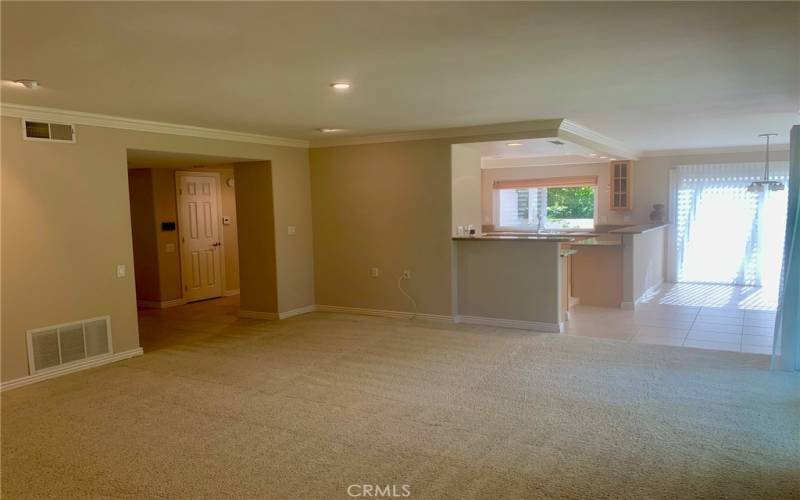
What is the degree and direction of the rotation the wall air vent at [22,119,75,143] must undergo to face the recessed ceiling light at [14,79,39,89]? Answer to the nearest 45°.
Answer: approximately 45° to its right

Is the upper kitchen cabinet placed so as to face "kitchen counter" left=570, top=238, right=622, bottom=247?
yes

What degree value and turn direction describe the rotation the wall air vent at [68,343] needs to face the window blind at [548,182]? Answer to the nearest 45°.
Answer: approximately 45° to its left

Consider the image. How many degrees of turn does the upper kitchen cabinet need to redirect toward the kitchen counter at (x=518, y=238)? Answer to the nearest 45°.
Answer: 0° — it already faces it

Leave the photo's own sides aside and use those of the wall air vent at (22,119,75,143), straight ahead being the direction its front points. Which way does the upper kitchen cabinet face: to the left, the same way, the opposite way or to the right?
to the right

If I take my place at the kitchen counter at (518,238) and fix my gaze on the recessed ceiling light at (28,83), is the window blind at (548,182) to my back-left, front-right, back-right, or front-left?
back-right

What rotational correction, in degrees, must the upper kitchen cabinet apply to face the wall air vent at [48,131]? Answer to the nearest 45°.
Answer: approximately 45° to its right

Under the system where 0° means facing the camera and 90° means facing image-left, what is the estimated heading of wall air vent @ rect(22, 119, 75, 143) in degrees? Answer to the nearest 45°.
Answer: approximately 315°

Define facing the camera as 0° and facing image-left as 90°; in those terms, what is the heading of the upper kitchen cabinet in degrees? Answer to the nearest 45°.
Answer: approximately 0°

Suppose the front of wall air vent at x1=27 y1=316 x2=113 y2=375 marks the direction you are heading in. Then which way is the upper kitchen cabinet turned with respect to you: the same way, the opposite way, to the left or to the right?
to the right
